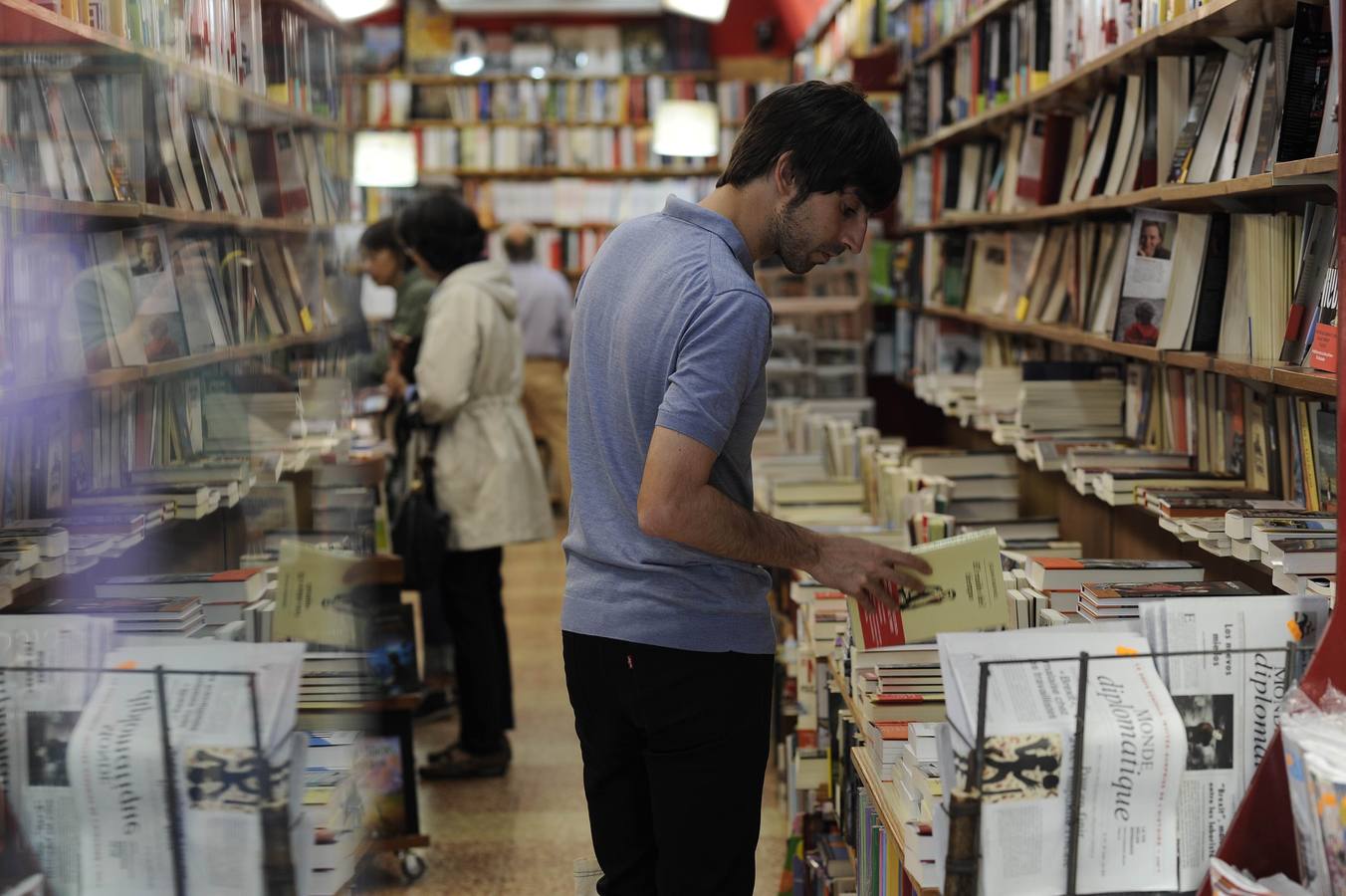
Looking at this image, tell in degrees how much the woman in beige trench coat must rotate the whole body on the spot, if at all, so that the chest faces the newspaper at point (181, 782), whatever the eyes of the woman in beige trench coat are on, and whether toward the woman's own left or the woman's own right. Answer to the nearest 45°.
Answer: approximately 90° to the woman's own left

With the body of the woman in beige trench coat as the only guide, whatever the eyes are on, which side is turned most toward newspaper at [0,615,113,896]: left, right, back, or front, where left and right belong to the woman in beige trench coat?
left

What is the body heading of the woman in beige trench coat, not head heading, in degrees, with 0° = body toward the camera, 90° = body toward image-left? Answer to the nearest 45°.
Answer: approximately 90°

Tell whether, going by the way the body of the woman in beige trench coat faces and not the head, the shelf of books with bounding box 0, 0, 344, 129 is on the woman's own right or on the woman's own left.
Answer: on the woman's own left

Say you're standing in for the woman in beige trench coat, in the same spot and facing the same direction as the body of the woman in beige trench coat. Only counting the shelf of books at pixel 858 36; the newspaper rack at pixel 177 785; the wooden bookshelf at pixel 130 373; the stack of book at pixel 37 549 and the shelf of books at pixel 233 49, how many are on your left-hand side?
4

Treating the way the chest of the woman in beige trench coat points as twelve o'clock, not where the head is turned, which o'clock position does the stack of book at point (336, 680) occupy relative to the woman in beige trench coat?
The stack of book is roughly at 9 o'clock from the woman in beige trench coat.

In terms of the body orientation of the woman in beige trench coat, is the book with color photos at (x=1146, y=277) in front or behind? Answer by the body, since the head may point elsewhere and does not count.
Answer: behind

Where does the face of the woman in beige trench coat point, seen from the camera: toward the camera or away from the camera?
away from the camera

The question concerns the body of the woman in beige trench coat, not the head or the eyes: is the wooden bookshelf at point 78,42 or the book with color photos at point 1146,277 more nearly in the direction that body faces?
the wooden bookshelf

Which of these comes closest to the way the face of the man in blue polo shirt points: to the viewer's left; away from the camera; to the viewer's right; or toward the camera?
to the viewer's right
